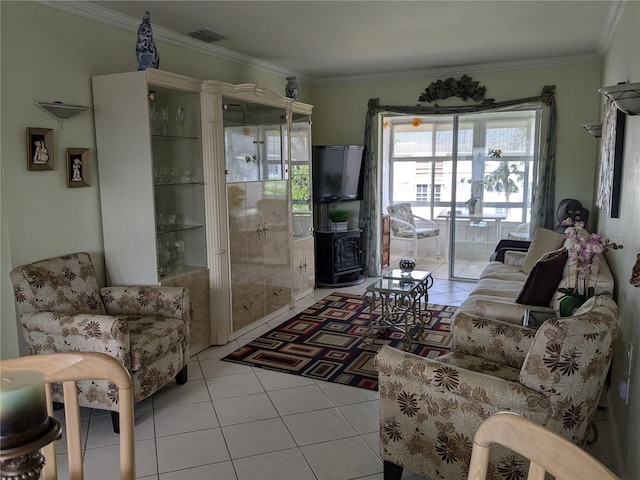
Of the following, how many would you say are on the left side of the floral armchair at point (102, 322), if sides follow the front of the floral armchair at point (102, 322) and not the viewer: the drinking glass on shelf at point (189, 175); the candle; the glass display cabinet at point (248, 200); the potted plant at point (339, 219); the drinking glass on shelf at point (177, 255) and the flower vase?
5

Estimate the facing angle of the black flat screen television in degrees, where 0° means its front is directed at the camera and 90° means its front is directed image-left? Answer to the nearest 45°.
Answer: approximately 315°

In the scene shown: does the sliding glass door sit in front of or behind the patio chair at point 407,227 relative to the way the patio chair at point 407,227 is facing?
in front

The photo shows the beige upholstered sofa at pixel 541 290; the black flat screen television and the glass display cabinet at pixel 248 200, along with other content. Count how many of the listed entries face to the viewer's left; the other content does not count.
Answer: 1

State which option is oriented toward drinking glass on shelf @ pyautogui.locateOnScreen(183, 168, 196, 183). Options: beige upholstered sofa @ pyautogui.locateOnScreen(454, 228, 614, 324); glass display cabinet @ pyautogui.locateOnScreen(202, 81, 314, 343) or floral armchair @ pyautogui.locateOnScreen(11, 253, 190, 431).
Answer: the beige upholstered sofa

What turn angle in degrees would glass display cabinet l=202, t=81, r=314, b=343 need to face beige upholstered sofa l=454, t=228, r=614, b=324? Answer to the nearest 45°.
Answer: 0° — it already faces it

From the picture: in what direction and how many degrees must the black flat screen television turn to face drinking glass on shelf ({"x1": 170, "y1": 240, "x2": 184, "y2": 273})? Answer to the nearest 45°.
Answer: approximately 90° to its right

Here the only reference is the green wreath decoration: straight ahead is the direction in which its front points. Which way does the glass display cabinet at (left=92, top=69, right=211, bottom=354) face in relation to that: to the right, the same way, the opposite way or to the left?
to the left

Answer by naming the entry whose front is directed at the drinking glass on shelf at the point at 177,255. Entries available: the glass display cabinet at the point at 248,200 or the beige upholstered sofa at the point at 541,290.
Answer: the beige upholstered sofa

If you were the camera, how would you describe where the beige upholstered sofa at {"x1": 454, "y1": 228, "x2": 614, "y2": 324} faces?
facing to the left of the viewer

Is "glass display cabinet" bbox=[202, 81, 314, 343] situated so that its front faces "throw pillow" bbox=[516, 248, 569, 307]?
yes

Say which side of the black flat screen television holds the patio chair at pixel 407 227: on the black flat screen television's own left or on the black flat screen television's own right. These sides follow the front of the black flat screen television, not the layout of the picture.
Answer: on the black flat screen television's own left
